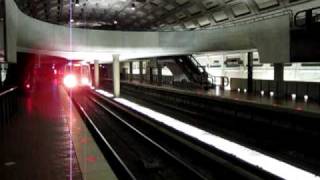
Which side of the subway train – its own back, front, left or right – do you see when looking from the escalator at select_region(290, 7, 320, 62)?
front

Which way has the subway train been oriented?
toward the camera

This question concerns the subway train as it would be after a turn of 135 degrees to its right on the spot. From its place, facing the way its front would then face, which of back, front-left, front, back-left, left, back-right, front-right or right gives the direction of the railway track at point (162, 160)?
back-left

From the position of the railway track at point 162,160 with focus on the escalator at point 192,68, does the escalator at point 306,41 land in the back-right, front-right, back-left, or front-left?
front-right

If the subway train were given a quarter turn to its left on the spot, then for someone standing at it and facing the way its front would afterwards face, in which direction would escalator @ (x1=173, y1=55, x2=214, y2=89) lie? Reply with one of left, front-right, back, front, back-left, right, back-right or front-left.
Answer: front-right
